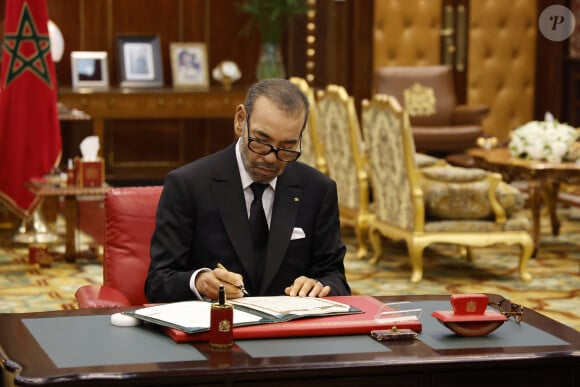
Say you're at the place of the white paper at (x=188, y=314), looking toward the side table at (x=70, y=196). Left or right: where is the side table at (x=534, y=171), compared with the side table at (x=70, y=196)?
right

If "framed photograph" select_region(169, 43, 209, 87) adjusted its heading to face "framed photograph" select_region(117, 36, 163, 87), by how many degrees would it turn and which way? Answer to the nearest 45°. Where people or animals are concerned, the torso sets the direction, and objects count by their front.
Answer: approximately 90° to its right

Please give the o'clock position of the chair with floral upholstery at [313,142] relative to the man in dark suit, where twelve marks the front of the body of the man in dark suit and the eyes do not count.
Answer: The chair with floral upholstery is roughly at 6 o'clock from the man in dark suit.

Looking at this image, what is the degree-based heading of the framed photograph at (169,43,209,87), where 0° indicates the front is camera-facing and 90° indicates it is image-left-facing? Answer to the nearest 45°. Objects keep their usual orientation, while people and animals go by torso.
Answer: approximately 0°

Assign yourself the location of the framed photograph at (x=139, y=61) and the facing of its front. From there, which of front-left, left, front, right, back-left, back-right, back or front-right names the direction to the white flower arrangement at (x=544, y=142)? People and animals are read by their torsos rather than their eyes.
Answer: front-left

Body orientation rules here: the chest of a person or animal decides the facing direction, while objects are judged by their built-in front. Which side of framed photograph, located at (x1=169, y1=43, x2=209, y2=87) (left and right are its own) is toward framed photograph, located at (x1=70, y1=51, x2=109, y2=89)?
right

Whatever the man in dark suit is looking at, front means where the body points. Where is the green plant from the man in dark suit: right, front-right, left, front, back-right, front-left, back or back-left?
back

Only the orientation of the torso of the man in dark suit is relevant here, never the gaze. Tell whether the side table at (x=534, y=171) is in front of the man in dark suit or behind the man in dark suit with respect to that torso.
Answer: behind

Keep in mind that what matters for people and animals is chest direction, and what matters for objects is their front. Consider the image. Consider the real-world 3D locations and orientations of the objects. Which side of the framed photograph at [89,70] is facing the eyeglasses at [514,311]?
front

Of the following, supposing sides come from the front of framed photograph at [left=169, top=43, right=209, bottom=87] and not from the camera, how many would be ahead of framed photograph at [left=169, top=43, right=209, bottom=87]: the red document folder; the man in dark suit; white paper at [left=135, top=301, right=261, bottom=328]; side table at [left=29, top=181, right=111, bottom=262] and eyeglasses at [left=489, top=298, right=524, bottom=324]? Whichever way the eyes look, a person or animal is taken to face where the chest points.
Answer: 5

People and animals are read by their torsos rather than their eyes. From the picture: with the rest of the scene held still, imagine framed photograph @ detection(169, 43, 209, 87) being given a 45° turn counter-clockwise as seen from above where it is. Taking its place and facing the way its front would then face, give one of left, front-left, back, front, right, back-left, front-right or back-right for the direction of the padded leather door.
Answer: front-left
